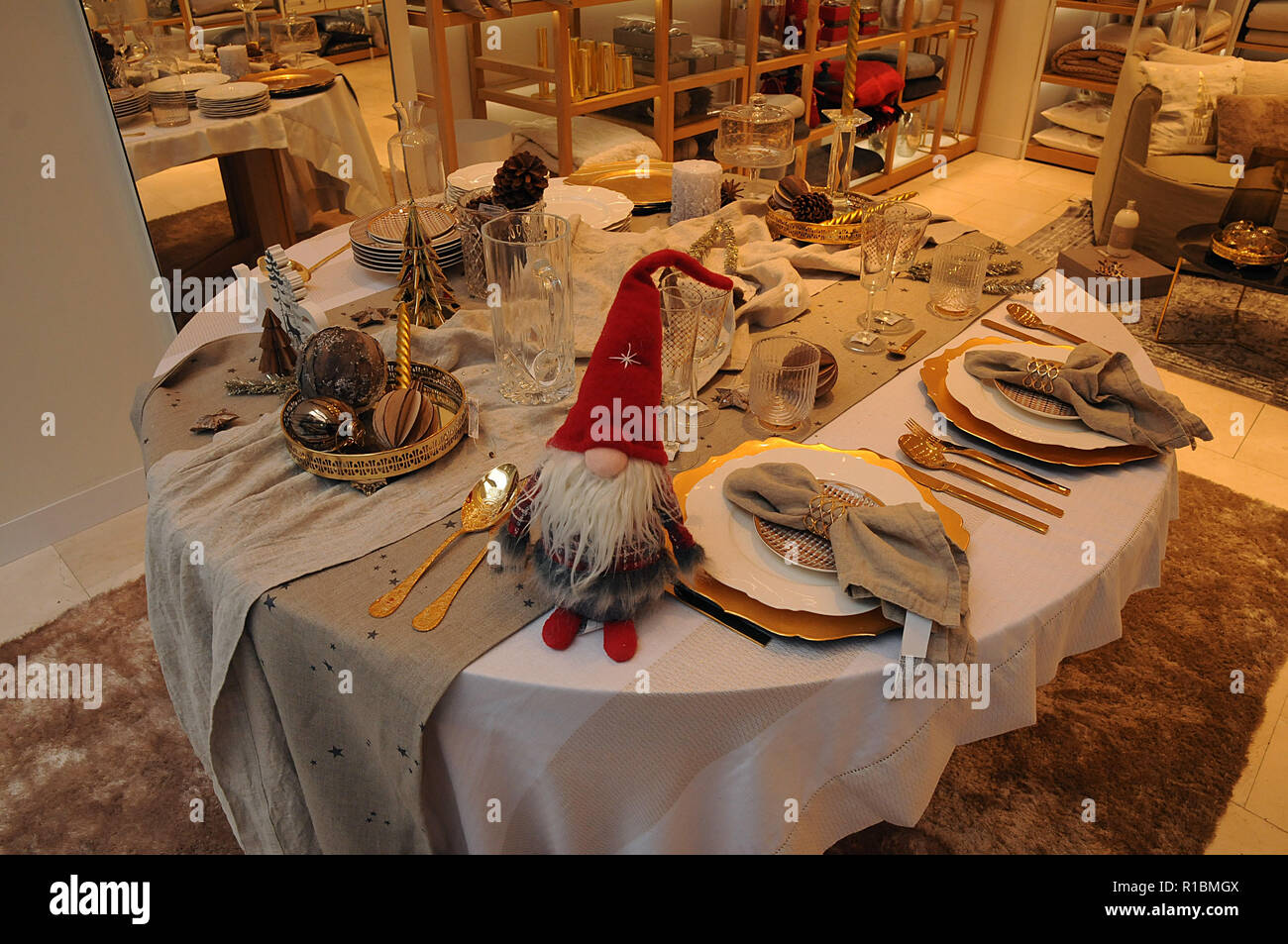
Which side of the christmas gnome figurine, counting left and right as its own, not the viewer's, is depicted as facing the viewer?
front

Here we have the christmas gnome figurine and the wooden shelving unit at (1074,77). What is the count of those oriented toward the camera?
2

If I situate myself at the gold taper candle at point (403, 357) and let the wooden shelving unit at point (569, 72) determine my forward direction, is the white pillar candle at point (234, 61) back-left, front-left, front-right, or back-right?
front-left

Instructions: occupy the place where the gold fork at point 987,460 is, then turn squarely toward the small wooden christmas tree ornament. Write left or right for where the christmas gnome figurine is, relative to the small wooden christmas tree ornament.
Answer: left

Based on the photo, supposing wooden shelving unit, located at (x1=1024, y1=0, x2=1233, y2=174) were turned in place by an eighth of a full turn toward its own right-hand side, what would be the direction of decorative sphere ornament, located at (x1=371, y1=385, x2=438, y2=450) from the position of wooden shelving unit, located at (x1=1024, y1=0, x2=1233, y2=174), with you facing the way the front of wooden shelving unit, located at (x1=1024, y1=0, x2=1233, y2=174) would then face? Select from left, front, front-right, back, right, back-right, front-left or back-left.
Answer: front-left

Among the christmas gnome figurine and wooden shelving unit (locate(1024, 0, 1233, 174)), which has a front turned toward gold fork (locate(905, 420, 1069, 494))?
the wooden shelving unit

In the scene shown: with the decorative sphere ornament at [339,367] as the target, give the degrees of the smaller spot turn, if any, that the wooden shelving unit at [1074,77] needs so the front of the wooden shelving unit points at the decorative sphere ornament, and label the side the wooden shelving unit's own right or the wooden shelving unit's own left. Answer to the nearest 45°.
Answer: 0° — it already faces it

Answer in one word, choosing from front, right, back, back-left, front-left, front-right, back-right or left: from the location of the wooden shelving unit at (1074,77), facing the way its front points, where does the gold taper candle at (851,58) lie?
front

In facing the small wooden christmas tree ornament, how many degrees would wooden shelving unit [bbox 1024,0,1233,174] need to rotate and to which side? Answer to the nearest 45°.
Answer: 0° — it already faces it

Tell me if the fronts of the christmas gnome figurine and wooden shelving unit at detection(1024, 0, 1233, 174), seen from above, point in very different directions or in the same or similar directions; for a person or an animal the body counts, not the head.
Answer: same or similar directions

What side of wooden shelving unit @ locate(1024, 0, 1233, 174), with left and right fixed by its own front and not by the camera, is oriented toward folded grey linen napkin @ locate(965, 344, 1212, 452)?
front

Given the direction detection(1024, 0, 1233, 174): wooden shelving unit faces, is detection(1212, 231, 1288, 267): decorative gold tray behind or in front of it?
in front

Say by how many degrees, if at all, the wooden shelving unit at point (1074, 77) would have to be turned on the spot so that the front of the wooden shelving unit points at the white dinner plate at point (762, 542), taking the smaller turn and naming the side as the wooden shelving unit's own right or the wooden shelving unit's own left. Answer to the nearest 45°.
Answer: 0° — it already faces it

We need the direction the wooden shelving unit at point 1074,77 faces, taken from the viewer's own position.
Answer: facing the viewer
